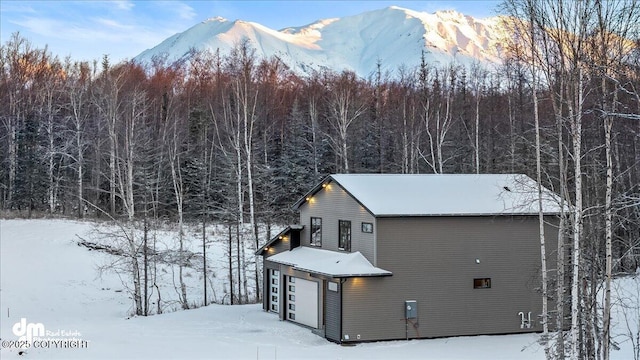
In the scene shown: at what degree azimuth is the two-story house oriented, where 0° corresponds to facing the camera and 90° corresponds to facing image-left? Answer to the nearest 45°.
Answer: approximately 45°
